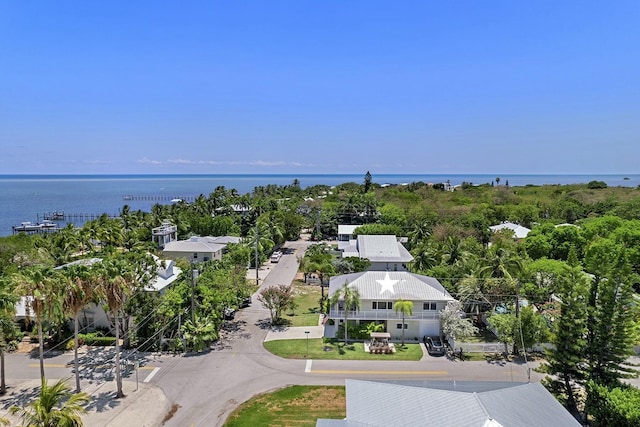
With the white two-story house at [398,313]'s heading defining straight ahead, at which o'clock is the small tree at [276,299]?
The small tree is roughly at 3 o'clock from the white two-story house.

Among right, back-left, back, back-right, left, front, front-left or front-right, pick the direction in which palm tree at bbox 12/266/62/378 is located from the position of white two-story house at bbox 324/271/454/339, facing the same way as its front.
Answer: front-right

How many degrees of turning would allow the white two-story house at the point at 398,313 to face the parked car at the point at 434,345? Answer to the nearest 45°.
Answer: approximately 45° to its left

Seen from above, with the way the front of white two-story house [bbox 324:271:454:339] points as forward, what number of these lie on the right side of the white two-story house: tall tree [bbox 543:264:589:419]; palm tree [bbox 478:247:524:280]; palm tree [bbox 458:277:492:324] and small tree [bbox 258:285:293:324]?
1

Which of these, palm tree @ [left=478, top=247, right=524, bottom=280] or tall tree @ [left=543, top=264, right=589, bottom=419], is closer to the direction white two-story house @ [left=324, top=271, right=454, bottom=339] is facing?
the tall tree

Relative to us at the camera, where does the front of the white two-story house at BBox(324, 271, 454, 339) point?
facing the viewer

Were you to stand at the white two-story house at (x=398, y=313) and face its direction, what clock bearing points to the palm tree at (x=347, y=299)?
The palm tree is roughly at 2 o'clock from the white two-story house.

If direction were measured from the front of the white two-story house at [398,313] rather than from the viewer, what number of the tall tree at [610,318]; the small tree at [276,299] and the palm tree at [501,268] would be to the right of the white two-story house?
1

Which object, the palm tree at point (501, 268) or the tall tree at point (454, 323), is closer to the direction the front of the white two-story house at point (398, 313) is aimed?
the tall tree

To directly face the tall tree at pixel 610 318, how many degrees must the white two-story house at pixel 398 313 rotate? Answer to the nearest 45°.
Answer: approximately 45° to its left

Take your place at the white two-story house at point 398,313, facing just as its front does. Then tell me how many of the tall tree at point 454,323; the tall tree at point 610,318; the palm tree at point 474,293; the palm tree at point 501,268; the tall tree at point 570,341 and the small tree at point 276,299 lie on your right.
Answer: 1

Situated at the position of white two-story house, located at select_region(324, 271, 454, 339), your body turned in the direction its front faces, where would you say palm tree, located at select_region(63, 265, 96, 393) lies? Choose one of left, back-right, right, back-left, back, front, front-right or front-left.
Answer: front-right

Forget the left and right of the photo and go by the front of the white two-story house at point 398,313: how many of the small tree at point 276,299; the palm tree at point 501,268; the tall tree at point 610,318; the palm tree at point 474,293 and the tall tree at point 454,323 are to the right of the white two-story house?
1

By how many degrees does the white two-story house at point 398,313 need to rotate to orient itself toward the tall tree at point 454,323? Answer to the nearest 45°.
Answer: approximately 90° to its left

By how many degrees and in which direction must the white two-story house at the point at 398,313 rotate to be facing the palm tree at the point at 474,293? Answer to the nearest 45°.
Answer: approximately 90° to its left

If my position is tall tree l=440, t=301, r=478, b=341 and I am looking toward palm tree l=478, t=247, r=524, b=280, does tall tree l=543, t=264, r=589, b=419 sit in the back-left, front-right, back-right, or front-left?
back-right

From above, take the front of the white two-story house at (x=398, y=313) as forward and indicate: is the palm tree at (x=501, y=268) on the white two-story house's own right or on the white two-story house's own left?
on the white two-story house's own left
